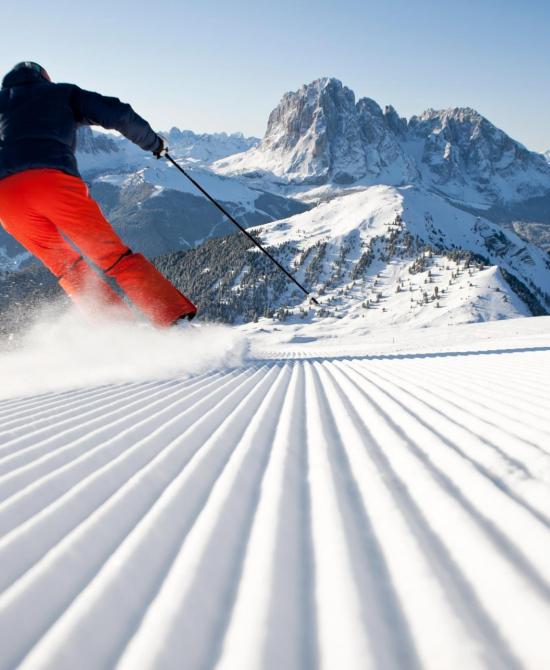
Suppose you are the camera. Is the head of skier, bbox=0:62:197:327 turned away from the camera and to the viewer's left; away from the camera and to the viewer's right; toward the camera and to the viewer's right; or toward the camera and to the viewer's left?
away from the camera and to the viewer's right

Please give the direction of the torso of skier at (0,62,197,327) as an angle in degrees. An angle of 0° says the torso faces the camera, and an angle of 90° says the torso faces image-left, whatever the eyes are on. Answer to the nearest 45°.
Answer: approximately 180°
